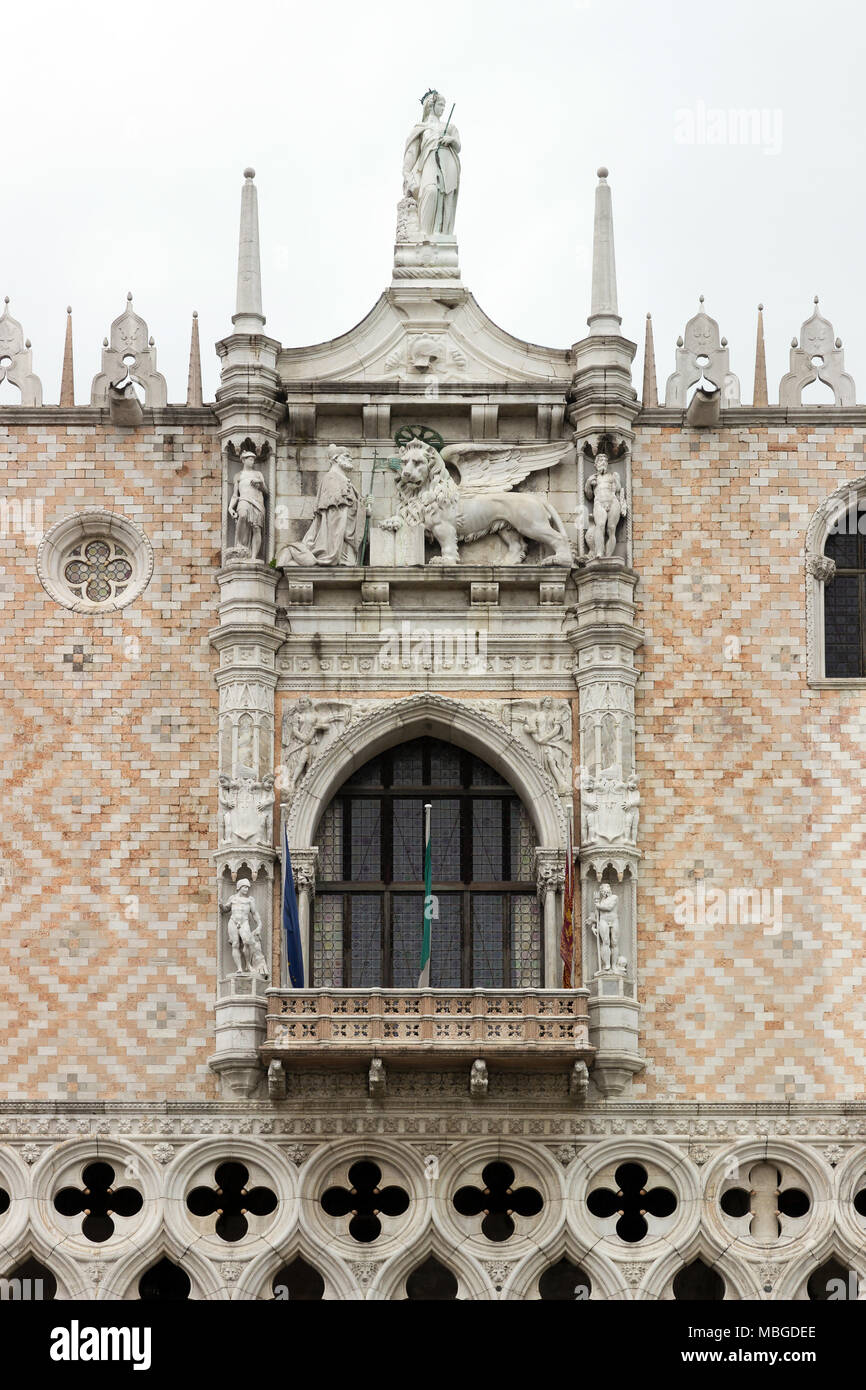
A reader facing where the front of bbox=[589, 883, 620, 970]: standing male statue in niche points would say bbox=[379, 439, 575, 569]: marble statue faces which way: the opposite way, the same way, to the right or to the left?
to the right

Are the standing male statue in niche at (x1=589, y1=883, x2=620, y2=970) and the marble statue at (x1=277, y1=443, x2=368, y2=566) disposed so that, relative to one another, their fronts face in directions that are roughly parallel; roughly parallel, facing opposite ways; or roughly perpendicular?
roughly perpendicular

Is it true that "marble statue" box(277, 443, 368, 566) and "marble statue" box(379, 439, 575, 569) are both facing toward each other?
yes

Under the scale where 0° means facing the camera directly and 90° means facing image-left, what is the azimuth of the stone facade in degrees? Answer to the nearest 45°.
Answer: approximately 0°

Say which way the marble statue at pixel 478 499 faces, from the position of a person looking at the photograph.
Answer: facing to the left of the viewer

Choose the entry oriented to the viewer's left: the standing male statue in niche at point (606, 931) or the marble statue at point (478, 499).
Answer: the marble statue

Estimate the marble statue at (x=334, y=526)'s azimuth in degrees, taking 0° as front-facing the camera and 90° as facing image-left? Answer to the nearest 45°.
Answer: approximately 270°
